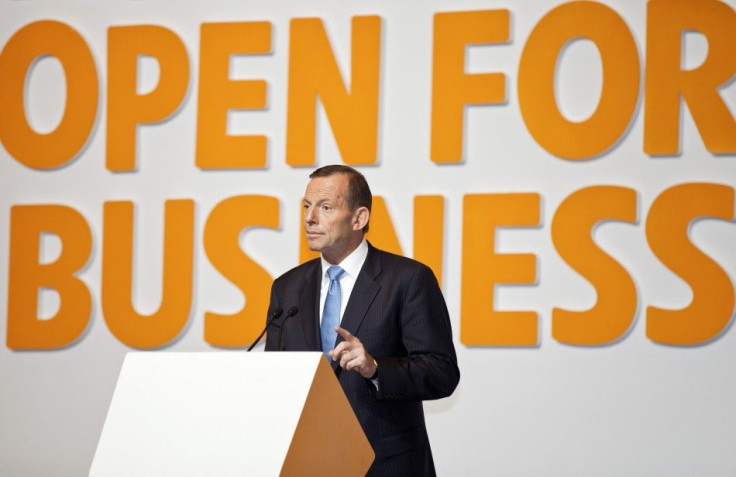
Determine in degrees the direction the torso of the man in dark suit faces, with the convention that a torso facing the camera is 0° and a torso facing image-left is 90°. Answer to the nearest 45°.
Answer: approximately 45°

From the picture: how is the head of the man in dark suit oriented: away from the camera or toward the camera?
toward the camera

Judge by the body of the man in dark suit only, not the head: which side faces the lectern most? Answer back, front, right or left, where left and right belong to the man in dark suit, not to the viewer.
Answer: front
